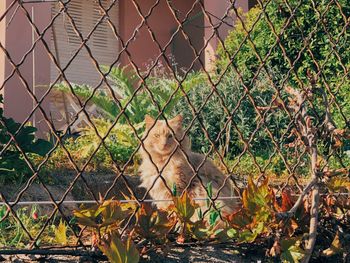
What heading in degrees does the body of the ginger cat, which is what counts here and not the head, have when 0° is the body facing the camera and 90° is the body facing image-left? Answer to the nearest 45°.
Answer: approximately 45°

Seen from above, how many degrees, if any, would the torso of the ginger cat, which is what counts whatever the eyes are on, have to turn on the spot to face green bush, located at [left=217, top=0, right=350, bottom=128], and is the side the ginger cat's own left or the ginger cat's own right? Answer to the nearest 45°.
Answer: approximately 180°

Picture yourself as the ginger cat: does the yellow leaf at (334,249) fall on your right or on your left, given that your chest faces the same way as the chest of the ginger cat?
on your left

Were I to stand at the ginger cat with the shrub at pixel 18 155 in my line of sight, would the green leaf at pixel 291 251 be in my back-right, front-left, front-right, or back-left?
back-left

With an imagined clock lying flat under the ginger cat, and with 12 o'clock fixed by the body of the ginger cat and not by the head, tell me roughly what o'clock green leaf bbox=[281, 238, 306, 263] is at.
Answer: The green leaf is roughly at 10 o'clock from the ginger cat.

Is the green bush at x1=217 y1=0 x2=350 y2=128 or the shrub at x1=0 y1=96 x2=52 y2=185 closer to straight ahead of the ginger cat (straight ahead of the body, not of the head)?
the shrub

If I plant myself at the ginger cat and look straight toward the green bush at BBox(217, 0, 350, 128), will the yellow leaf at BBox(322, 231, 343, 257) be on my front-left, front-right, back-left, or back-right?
back-right

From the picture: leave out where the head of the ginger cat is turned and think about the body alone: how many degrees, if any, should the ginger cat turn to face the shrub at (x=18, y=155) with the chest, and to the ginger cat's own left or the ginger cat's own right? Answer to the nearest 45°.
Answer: approximately 45° to the ginger cat's own right
